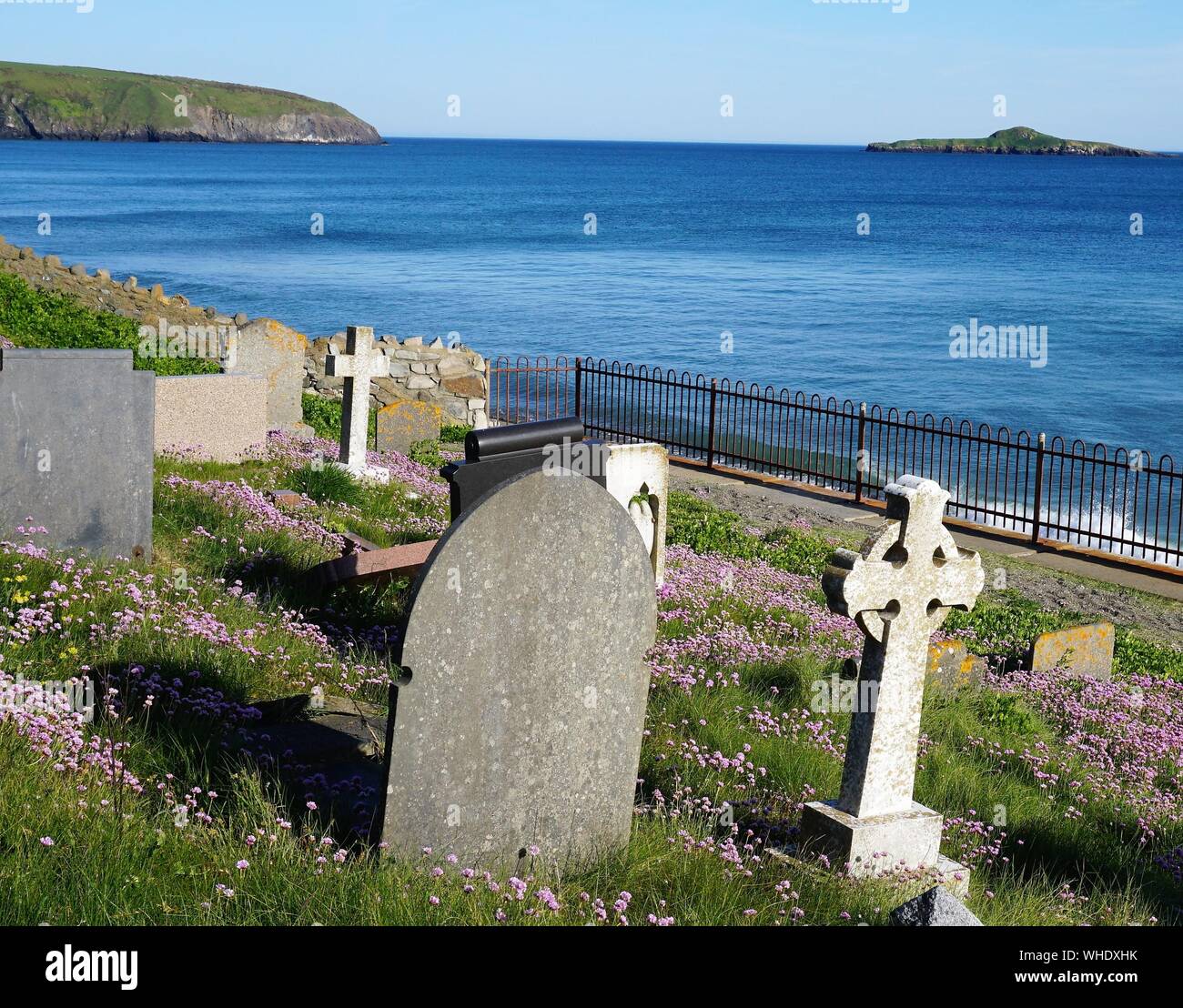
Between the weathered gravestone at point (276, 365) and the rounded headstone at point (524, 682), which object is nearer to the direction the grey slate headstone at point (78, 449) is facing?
the weathered gravestone

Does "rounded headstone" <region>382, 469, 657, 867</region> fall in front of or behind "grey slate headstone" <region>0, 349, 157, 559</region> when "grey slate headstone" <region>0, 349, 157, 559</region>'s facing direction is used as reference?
behind

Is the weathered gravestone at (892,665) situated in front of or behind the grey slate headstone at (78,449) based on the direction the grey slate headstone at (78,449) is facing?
behind

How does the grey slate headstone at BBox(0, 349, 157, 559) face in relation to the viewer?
away from the camera

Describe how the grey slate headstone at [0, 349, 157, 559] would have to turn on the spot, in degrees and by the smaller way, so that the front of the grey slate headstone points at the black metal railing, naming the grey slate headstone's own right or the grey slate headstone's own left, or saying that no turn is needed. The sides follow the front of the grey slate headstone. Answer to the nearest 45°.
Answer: approximately 45° to the grey slate headstone's own right

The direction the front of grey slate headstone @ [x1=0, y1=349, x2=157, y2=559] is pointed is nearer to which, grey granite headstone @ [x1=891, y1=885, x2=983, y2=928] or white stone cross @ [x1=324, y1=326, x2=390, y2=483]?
the white stone cross

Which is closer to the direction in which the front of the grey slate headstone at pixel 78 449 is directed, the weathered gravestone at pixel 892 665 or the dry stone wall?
the dry stone wall

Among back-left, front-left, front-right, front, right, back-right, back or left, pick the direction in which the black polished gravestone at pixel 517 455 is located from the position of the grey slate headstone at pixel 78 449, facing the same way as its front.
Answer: back-right

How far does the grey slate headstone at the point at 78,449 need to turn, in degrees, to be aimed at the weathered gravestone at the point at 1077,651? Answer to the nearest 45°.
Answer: approximately 90° to its right
